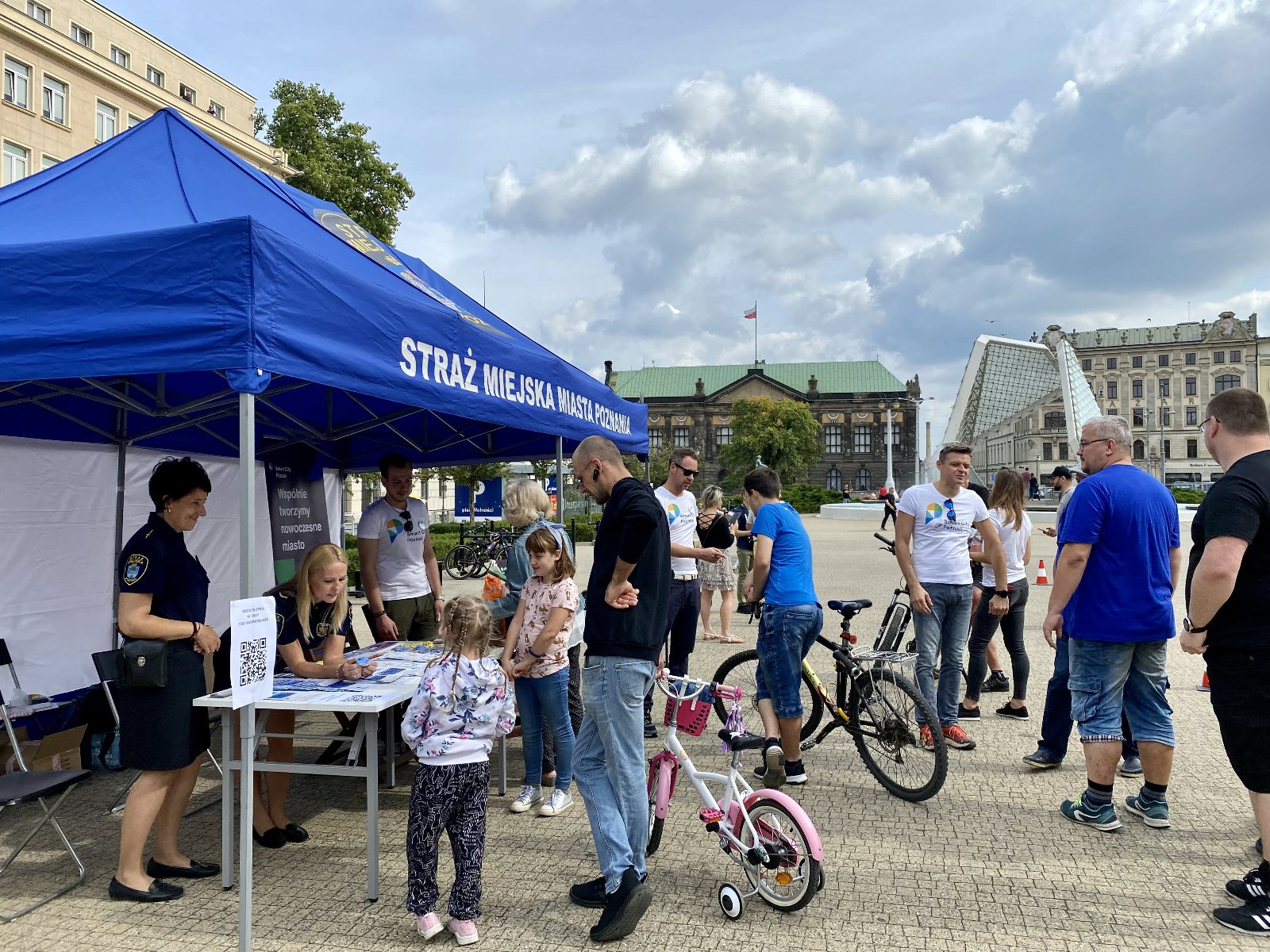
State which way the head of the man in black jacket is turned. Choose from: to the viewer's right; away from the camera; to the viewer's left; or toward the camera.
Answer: to the viewer's left

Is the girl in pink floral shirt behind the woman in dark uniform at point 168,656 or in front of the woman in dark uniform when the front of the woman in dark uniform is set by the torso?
in front

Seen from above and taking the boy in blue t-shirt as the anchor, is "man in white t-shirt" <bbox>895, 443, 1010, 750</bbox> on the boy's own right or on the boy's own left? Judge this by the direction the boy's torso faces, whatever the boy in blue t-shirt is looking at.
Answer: on the boy's own right

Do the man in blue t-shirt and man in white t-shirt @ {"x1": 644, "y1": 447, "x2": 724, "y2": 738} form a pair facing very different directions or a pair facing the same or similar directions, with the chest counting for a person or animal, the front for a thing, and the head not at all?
very different directions

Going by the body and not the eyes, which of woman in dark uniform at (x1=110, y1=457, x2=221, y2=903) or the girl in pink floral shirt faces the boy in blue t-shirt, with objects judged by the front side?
the woman in dark uniform

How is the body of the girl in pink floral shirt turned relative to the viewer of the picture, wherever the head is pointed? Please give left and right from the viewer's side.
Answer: facing the viewer and to the left of the viewer

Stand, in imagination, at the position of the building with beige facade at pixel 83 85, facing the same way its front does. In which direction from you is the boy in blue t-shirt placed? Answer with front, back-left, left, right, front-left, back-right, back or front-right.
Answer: front-right

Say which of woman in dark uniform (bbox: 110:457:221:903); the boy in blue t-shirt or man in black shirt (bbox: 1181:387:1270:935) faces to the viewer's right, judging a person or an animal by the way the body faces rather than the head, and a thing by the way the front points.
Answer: the woman in dark uniform

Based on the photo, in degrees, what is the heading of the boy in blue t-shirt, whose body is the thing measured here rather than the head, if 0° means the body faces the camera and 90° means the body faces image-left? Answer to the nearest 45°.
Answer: approximately 135°

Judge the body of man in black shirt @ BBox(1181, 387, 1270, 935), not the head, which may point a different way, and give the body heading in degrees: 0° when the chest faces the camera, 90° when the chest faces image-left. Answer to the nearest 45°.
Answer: approximately 135°

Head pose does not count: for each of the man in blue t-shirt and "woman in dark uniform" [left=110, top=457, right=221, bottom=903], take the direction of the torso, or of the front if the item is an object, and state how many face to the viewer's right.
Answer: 1

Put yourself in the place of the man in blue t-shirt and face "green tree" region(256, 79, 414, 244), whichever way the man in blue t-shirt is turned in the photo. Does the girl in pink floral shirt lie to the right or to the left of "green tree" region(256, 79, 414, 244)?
left

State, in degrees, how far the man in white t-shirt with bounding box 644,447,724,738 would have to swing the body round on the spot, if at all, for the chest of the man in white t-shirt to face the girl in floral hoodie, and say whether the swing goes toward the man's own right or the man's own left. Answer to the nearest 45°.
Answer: approximately 45° to the man's own right

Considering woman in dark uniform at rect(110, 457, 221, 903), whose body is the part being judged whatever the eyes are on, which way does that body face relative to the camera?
to the viewer's right

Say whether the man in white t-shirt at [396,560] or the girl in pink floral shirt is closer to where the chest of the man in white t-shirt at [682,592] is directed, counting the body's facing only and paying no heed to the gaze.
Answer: the girl in pink floral shirt

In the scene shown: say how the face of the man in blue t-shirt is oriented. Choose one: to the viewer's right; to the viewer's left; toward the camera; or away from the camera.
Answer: to the viewer's left

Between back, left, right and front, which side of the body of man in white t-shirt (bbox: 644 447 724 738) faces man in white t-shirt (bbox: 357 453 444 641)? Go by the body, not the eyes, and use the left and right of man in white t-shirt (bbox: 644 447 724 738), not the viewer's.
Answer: right

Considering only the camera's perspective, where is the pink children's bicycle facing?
facing away from the viewer and to the left of the viewer
